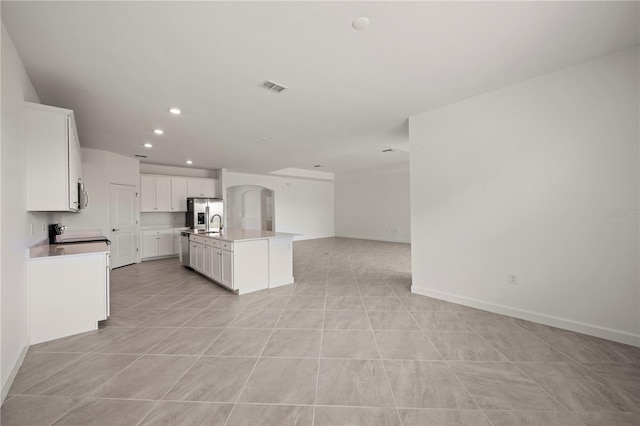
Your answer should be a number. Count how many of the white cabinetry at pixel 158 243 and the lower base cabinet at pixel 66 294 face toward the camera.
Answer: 1

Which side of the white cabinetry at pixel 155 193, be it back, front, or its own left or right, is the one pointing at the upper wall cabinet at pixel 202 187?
left

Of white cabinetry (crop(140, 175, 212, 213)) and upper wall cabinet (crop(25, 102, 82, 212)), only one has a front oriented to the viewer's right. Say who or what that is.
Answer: the upper wall cabinet

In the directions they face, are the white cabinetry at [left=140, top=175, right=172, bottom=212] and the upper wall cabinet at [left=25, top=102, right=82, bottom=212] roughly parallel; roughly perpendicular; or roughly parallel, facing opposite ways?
roughly perpendicular

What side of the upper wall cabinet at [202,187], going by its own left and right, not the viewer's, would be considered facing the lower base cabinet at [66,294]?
front

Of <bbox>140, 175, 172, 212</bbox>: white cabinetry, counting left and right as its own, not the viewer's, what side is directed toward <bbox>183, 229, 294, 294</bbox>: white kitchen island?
front

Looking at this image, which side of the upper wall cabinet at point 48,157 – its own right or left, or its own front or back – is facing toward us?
right

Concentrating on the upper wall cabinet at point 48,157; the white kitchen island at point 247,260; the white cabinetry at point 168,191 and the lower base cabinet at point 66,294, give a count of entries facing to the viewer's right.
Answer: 2

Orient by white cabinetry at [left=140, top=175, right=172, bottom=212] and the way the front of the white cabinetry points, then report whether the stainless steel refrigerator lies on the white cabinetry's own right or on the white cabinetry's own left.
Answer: on the white cabinetry's own left

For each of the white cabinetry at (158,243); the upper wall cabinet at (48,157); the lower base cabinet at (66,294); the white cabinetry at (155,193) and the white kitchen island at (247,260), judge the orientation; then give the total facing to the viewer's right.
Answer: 2
